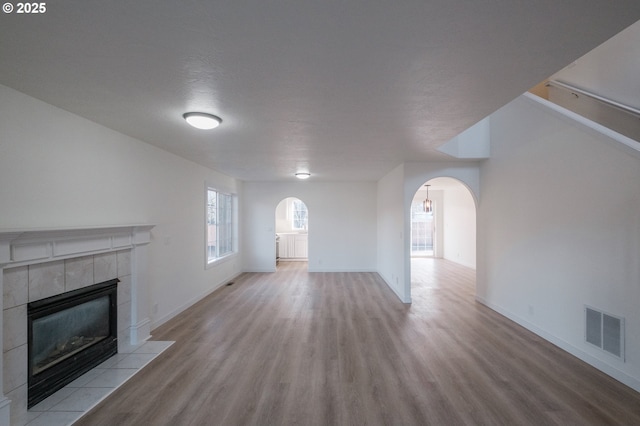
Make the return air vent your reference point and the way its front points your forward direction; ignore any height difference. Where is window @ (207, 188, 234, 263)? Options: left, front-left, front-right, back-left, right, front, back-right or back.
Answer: front-right

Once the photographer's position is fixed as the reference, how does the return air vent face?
facing the viewer and to the left of the viewer

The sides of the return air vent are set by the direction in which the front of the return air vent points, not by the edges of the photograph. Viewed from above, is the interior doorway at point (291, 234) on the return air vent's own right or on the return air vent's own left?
on the return air vent's own right

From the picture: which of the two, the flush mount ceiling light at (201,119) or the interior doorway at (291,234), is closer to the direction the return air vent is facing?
the flush mount ceiling light

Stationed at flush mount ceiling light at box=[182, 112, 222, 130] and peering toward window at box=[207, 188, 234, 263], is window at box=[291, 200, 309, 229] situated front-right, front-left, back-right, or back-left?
front-right

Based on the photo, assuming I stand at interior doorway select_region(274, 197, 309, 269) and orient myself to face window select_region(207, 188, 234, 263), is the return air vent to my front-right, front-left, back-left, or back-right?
front-left

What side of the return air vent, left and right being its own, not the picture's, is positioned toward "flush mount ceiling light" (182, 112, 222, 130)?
front

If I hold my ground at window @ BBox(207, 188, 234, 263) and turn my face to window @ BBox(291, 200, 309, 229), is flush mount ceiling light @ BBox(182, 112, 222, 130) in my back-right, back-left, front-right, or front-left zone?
back-right

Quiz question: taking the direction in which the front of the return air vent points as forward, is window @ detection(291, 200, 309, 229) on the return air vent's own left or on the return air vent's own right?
on the return air vent's own right
